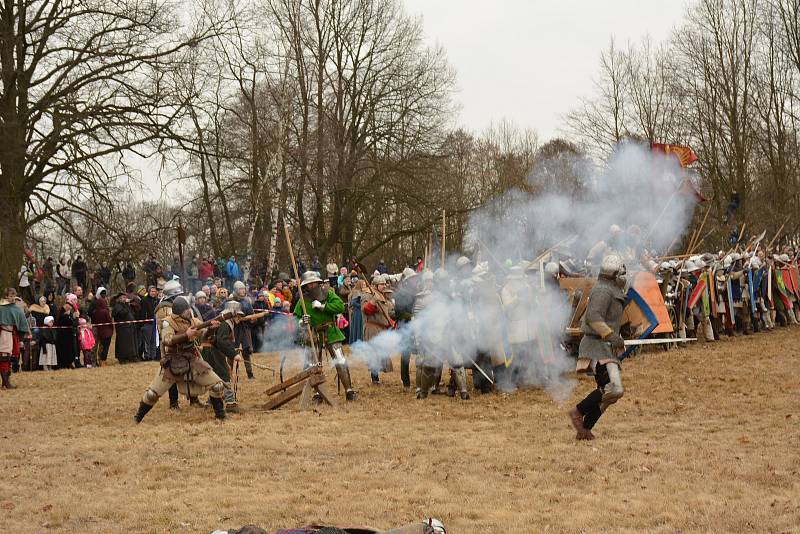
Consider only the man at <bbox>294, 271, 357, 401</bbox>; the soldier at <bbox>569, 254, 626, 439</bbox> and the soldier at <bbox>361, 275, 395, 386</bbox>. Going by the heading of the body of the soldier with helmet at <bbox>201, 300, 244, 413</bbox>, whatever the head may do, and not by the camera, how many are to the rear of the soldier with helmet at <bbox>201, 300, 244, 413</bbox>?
0

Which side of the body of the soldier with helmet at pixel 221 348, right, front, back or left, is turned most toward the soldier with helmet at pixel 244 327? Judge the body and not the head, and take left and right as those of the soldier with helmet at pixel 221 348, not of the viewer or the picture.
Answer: left

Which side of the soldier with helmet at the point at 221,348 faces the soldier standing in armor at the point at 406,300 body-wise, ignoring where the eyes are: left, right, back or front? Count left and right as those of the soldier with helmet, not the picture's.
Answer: front

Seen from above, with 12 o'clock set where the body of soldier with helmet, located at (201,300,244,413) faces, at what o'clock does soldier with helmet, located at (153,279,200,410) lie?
soldier with helmet, located at (153,279,200,410) is roughly at 5 o'clock from soldier with helmet, located at (201,300,244,413).

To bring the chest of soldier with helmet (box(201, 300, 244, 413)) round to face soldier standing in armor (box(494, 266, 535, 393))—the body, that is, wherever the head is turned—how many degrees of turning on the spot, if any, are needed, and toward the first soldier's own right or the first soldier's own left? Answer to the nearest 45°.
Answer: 0° — they already face them

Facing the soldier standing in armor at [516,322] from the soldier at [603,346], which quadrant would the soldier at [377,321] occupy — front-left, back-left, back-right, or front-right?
front-left

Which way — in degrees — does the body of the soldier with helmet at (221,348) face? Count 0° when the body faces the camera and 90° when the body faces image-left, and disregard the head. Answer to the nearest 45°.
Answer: approximately 270°
